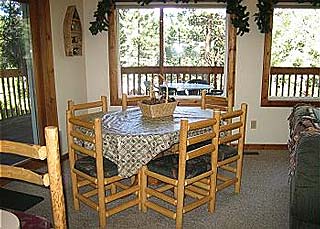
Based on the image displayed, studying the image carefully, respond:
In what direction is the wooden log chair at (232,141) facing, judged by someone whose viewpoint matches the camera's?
facing away from the viewer and to the left of the viewer

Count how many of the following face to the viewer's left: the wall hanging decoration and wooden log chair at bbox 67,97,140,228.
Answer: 0

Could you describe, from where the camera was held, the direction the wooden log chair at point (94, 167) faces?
facing away from the viewer and to the right of the viewer

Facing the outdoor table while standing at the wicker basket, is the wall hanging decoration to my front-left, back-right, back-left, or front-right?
front-left

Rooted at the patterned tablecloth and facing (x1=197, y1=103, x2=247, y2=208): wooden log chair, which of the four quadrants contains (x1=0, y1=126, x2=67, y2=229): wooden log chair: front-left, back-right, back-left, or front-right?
back-right

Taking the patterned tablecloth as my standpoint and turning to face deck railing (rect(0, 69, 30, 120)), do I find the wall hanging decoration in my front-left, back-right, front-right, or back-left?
front-right

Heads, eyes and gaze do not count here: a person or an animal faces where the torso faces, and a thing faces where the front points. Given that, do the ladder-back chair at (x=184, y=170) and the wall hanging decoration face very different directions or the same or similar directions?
very different directions

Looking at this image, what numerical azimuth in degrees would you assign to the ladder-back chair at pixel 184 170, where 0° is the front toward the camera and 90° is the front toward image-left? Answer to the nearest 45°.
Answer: approximately 135°

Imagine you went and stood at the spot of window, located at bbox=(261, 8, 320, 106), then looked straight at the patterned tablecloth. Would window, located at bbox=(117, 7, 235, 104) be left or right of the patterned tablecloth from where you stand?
right

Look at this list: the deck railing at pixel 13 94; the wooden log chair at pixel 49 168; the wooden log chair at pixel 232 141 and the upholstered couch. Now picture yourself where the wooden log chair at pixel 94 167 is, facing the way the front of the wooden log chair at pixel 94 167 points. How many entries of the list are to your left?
1

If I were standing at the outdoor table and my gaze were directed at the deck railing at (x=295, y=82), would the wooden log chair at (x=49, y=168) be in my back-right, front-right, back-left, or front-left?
back-right

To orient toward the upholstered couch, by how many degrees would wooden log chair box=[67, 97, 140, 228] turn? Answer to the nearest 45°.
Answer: approximately 90° to its right

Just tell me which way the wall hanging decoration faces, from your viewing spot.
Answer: facing the viewer and to the right of the viewer

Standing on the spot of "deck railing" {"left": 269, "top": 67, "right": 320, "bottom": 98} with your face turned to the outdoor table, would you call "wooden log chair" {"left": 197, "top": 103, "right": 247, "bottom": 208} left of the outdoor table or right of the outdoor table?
left
